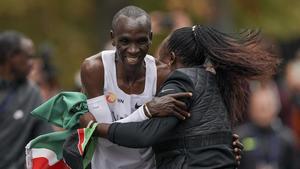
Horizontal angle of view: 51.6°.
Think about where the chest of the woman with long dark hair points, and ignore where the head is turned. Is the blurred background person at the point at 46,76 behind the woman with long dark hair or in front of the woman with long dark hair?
in front

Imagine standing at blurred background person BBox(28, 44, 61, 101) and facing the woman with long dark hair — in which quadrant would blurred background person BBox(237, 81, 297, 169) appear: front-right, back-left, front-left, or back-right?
front-left

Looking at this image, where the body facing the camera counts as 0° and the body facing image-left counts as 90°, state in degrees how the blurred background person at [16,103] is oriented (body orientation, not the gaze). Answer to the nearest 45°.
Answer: approximately 315°

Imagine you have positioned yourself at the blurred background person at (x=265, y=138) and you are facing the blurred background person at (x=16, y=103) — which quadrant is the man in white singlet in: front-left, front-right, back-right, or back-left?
front-left

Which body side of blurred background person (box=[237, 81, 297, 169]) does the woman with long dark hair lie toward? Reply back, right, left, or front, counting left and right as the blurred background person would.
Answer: front

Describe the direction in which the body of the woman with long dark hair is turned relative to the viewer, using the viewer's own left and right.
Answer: facing away from the viewer and to the left of the viewer

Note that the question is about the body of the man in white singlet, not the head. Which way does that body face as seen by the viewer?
toward the camera

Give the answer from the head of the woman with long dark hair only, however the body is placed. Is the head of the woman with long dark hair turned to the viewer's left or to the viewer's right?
to the viewer's left
